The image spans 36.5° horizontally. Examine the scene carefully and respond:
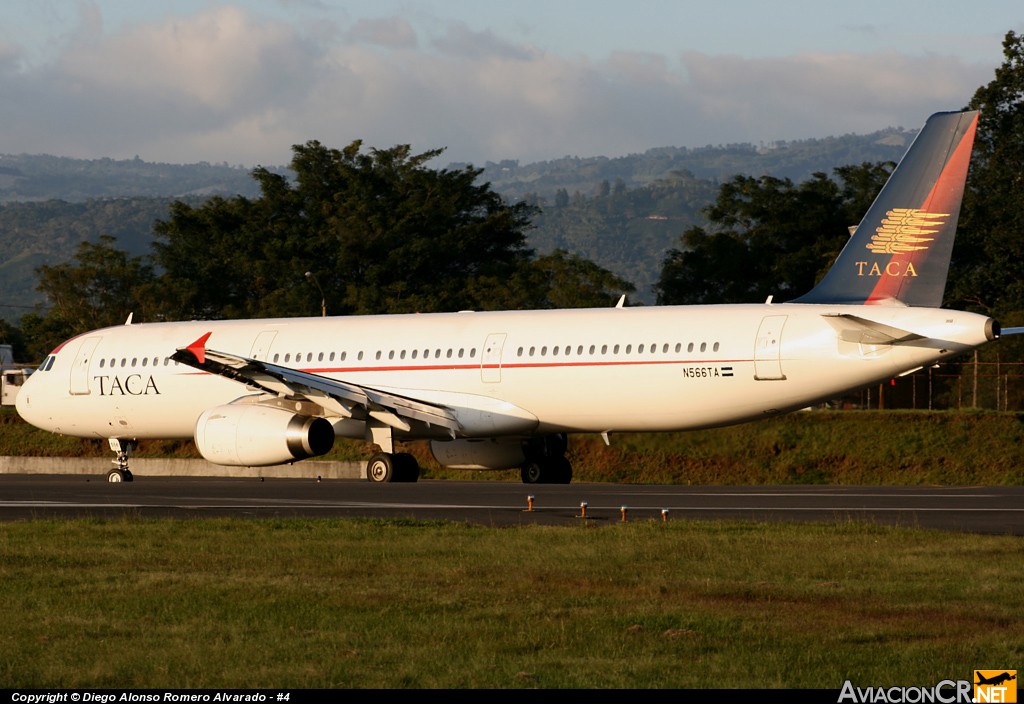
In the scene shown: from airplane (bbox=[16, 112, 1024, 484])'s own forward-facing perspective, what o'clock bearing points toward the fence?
The fence is roughly at 3 o'clock from the airplane.

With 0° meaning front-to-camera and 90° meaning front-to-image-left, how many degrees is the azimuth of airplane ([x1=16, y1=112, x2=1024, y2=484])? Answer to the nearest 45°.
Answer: approximately 135°
